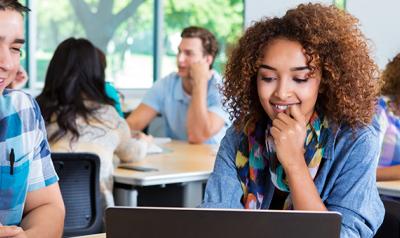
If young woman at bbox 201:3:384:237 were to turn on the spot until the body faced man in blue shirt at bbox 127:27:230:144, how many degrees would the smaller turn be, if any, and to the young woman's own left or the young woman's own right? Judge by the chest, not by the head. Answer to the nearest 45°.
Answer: approximately 135° to the young woman's own right

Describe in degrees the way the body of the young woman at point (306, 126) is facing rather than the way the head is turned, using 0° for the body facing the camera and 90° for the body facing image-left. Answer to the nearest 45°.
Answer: approximately 45°

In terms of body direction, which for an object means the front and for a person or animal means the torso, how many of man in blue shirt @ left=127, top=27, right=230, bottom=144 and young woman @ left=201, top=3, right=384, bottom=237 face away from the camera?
0

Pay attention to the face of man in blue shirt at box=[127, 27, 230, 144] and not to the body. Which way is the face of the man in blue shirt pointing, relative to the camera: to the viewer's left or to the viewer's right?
to the viewer's left

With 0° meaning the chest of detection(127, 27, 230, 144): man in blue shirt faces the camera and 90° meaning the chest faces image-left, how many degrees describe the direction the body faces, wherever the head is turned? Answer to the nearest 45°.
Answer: approximately 45°

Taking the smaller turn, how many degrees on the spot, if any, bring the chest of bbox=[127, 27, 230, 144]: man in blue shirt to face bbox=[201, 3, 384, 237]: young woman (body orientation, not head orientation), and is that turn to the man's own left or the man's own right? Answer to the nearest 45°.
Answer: approximately 45° to the man's own left

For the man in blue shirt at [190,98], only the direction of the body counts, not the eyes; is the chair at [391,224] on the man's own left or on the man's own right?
on the man's own left

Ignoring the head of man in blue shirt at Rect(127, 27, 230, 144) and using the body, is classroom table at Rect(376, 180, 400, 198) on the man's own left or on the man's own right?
on the man's own left

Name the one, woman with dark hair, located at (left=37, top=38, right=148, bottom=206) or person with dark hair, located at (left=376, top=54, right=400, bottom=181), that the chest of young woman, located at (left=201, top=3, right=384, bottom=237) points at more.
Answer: the woman with dark hair

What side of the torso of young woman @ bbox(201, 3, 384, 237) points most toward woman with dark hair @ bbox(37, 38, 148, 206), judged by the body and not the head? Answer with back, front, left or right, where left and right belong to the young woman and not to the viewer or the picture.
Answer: right
